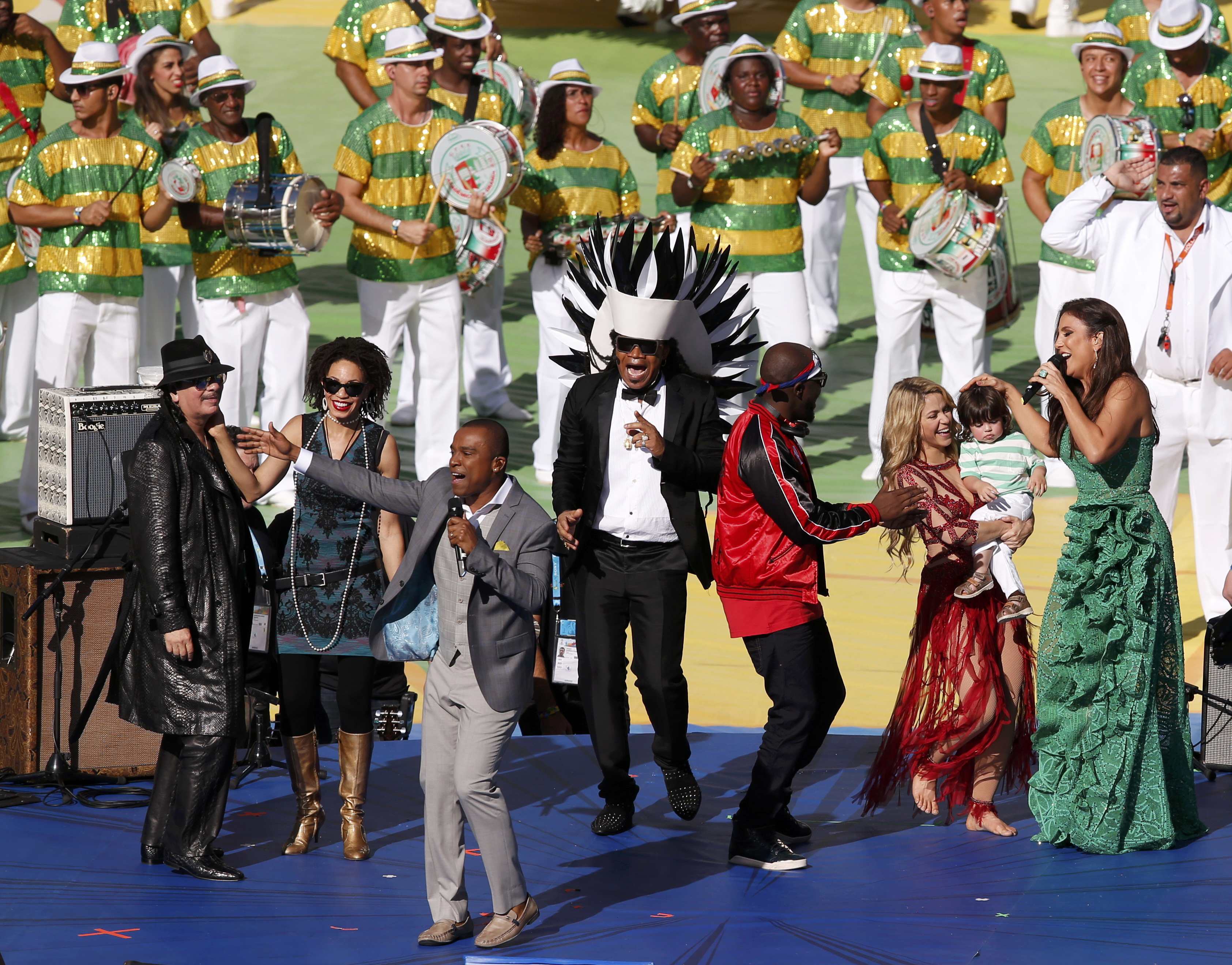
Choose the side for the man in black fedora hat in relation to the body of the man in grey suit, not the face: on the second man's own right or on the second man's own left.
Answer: on the second man's own right

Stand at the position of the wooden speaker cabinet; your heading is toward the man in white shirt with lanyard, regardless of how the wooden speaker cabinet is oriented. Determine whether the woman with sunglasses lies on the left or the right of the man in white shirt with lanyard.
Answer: right

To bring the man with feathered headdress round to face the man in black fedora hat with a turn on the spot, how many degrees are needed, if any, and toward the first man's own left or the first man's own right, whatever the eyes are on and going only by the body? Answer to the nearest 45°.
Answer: approximately 90° to the first man's own right

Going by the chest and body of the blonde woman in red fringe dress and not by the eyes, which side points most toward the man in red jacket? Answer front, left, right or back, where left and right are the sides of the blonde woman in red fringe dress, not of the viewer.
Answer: right

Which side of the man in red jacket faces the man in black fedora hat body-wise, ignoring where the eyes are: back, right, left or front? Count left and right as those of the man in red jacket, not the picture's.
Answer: back

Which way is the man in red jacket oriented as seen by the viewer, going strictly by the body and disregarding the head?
to the viewer's right
